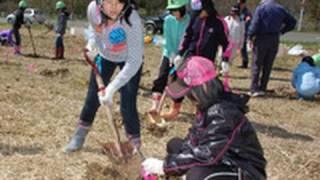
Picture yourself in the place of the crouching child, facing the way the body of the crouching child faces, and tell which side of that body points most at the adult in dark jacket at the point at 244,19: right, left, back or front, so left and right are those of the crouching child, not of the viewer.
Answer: right

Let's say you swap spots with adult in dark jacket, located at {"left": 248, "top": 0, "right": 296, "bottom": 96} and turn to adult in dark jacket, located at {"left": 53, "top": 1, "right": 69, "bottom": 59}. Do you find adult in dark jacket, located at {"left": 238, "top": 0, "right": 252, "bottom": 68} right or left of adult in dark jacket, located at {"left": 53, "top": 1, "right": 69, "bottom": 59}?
right

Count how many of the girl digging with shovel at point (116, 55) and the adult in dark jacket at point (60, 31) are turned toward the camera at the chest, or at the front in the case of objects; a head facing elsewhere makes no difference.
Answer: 1

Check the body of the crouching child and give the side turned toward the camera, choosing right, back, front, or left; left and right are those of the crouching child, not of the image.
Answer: left

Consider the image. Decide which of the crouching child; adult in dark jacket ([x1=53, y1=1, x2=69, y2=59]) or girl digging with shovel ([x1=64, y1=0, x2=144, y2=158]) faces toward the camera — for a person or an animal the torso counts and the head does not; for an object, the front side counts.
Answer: the girl digging with shovel

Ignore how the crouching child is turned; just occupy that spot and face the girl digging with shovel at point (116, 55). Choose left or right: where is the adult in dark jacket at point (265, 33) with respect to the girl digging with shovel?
right

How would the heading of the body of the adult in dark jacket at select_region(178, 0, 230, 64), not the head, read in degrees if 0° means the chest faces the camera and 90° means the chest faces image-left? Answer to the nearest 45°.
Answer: approximately 45°
